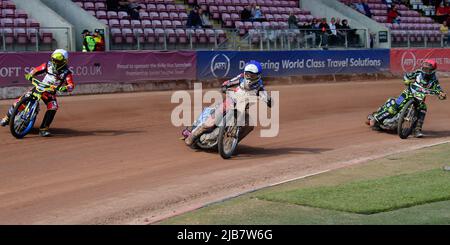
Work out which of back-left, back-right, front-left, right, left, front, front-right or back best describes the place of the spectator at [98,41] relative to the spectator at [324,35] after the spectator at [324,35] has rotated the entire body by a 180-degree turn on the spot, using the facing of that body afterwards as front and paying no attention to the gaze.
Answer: back-left

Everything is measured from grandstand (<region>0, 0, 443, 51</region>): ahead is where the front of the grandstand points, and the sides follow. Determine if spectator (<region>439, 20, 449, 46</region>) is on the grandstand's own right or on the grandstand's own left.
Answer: on the grandstand's own left

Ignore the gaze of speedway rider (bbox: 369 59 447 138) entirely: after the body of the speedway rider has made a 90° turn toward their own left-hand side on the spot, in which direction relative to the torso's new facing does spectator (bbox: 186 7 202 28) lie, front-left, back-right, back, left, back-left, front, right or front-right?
back-left

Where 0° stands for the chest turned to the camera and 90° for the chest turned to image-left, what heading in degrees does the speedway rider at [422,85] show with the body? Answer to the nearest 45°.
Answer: approximately 0°

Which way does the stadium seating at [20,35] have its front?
toward the camera

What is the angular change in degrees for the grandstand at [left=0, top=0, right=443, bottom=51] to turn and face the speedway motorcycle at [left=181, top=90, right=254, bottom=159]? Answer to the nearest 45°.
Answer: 0° — it already faces it

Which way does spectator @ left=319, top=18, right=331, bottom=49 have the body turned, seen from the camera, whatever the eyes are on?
toward the camera

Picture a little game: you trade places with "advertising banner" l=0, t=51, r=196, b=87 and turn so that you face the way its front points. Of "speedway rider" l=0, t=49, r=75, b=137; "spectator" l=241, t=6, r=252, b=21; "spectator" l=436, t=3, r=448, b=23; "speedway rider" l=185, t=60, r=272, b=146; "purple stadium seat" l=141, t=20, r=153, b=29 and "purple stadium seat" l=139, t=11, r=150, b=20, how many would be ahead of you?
2

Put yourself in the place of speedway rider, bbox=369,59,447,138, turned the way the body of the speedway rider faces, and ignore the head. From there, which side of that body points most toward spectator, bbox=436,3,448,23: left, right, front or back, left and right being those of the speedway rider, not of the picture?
back

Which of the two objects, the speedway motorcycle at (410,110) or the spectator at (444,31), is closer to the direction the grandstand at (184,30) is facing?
the speedway motorcycle

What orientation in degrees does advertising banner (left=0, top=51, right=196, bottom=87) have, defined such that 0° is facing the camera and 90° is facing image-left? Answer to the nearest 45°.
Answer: approximately 0°

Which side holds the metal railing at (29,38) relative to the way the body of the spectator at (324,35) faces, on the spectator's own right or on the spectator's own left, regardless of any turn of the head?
on the spectator's own right

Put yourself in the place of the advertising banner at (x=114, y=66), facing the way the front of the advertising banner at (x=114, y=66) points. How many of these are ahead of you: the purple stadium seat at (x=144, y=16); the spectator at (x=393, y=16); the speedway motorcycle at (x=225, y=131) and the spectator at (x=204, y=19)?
1

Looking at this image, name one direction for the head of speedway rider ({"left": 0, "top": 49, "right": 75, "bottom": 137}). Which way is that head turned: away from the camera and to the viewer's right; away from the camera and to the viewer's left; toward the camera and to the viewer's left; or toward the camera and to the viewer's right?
toward the camera and to the viewer's left

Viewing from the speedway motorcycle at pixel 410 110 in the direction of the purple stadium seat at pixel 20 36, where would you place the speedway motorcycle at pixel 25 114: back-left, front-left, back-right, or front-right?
front-left

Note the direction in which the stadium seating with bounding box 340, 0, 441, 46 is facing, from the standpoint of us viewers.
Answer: facing the viewer
